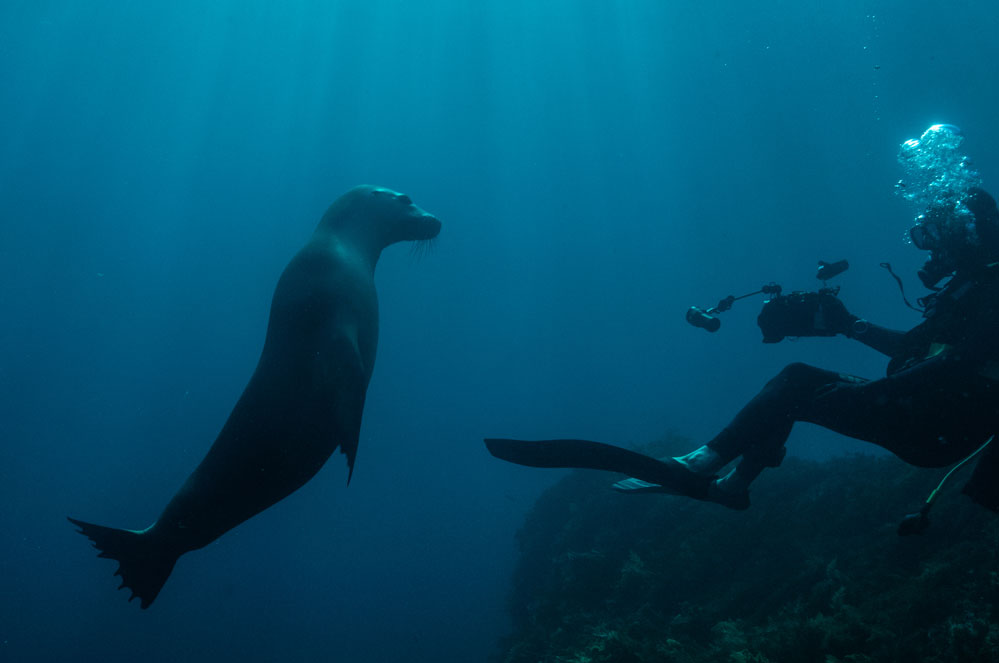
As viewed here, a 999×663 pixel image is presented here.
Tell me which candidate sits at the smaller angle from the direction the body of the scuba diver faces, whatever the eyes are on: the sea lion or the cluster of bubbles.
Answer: the sea lion

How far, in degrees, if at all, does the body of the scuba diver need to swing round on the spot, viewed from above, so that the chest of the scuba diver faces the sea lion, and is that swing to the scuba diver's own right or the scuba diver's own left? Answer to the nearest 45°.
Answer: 0° — they already face it

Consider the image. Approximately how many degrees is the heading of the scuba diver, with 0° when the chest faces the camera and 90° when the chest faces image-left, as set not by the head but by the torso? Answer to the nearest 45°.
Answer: approximately 90°
